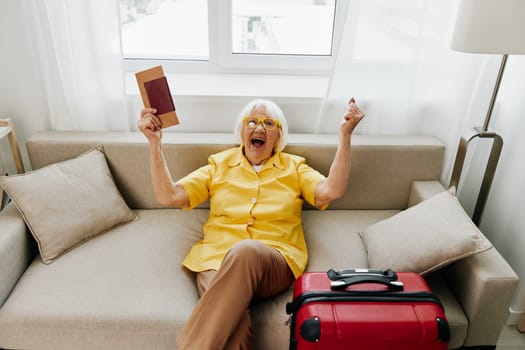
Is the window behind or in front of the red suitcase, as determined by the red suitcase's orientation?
behind

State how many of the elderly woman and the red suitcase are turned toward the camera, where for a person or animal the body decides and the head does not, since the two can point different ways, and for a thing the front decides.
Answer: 2

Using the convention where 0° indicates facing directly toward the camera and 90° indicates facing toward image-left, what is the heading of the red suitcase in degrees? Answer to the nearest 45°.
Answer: approximately 0°

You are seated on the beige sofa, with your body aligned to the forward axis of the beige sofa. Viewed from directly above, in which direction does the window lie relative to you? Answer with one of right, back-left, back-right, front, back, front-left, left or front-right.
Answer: back

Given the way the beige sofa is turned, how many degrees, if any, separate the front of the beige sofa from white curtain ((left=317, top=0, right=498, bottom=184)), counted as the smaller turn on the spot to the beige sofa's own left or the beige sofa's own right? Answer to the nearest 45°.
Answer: approximately 135° to the beige sofa's own left

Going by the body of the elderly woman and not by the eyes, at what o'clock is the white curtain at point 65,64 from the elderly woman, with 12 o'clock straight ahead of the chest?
The white curtain is roughly at 4 o'clock from the elderly woman.

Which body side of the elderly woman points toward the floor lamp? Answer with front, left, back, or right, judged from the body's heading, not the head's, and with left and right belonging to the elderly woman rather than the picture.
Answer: left

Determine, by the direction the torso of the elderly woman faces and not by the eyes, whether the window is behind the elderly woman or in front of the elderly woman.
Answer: behind

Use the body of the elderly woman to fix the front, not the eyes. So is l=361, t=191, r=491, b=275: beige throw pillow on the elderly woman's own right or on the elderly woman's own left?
on the elderly woman's own left

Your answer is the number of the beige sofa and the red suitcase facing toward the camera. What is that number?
2
